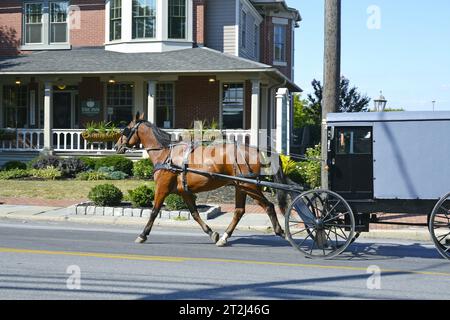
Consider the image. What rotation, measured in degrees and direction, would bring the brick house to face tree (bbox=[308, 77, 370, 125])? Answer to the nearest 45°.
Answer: approximately 135° to its left

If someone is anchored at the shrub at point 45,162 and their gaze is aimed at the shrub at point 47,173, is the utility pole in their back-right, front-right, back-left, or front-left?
front-left

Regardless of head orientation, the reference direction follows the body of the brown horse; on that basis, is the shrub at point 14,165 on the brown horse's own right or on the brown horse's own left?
on the brown horse's own right

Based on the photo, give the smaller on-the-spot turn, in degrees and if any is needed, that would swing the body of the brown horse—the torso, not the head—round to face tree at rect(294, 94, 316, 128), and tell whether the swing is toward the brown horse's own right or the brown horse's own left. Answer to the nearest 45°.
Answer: approximately 90° to the brown horse's own right

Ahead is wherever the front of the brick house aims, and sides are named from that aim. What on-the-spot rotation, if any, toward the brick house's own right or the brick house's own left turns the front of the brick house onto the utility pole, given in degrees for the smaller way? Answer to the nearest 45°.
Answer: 0° — it already faces it

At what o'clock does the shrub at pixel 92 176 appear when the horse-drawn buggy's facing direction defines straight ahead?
The shrub is roughly at 2 o'clock from the horse-drawn buggy.

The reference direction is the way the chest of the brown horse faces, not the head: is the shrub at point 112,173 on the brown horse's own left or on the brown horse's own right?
on the brown horse's own right

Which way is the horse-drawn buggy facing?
to the viewer's left

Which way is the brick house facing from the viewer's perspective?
toward the camera

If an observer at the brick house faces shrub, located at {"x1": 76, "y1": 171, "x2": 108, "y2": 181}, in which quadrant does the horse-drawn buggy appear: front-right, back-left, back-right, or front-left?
front-left

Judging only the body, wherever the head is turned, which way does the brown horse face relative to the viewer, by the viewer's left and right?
facing to the left of the viewer
